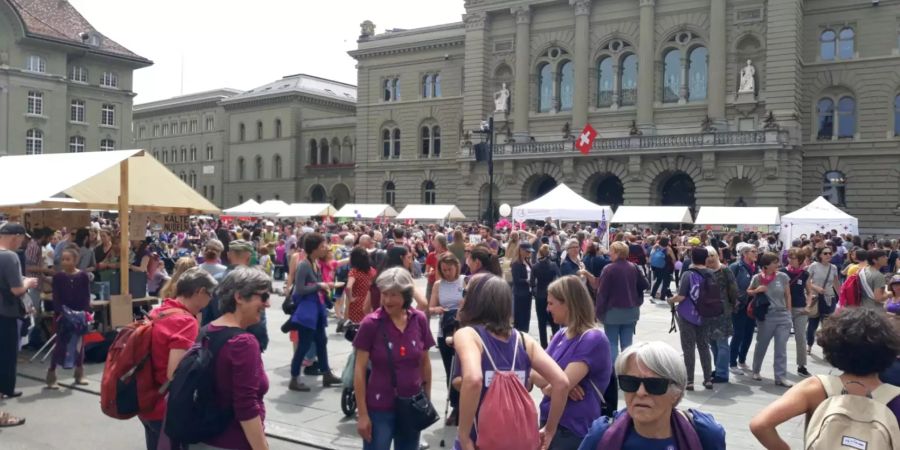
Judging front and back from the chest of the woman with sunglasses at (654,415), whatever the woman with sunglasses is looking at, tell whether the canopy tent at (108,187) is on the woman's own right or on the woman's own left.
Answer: on the woman's own right

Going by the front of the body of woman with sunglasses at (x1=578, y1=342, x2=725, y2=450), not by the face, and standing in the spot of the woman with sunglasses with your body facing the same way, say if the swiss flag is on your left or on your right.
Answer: on your right

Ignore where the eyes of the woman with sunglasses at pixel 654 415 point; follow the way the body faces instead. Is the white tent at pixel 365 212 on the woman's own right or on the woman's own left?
on the woman's own right

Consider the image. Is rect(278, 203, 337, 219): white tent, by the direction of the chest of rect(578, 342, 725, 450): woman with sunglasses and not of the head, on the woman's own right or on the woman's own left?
on the woman's own right

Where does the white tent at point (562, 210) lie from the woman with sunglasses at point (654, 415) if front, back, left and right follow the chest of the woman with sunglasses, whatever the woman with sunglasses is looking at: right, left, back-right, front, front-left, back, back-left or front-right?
back-right

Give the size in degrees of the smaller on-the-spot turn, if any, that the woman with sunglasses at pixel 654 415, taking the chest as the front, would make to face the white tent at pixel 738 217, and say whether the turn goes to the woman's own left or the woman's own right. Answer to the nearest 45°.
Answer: approximately 135° to the woman's own right

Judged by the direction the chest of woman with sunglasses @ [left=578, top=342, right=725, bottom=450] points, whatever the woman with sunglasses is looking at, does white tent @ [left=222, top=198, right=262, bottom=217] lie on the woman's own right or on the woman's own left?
on the woman's own right

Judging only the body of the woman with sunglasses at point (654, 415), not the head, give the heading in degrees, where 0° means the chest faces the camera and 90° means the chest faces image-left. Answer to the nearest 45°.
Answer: approximately 45°
